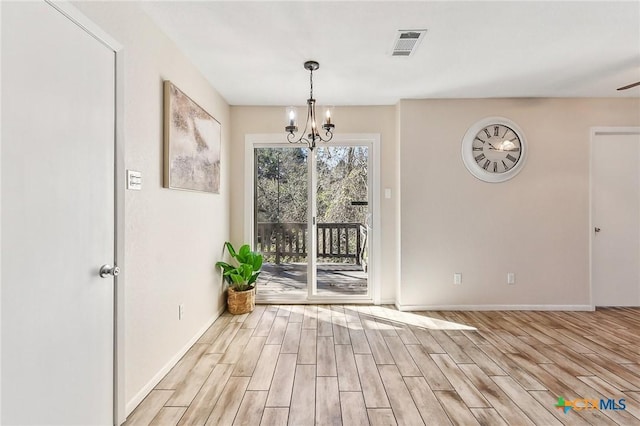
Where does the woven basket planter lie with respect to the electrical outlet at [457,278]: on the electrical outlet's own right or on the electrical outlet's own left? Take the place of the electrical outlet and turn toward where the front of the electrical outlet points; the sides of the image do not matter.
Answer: on the electrical outlet's own right

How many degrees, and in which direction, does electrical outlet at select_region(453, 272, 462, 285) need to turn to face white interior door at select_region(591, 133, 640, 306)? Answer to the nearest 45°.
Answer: approximately 135° to its left

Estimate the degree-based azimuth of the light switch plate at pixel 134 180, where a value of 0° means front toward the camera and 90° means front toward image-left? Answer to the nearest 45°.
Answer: approximately 315°

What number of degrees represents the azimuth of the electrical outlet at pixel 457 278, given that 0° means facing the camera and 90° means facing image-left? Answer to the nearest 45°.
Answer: approximately 0°

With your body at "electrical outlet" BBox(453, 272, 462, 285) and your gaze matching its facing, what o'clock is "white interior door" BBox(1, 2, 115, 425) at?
The white interior door is roughly at 1 o'clock from the electrical outlet.

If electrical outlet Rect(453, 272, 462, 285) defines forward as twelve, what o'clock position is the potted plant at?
The potted plant is roughly at 2 o'clock from the electrical outlet.

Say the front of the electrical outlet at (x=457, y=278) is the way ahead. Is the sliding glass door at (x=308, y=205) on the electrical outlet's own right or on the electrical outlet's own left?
on the electrical outlet's own right

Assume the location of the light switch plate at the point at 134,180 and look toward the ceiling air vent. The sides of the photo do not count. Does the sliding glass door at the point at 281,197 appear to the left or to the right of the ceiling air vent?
left

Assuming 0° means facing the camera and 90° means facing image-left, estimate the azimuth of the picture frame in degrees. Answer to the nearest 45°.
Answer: approximately 315°

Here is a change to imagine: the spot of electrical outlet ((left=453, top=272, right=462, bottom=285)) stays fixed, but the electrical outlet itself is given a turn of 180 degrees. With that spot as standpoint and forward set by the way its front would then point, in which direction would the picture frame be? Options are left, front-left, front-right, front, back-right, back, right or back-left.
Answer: back-left
